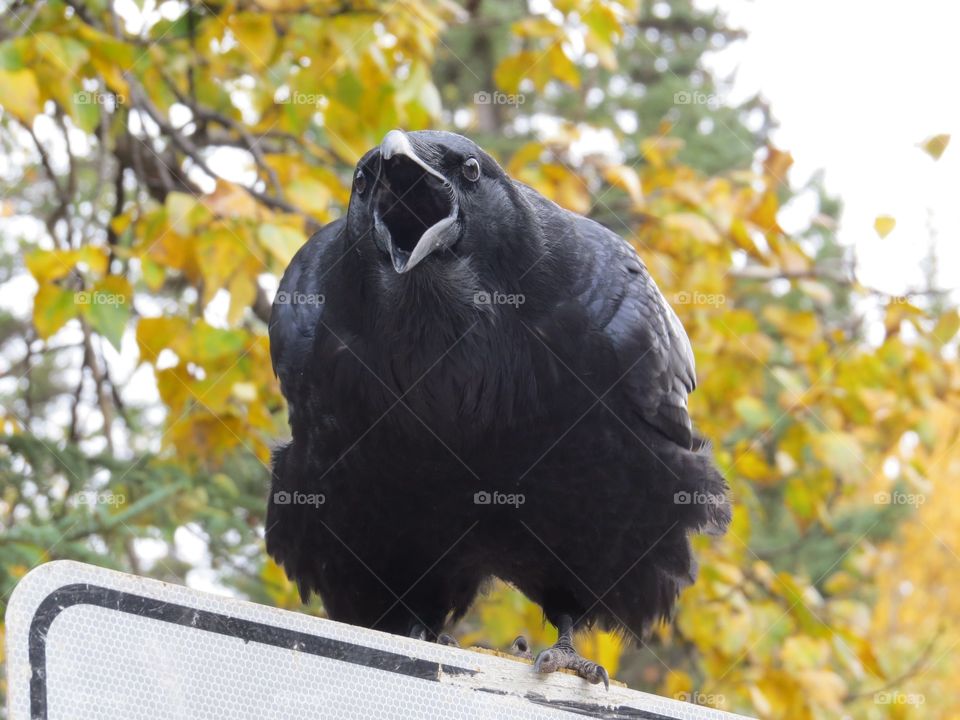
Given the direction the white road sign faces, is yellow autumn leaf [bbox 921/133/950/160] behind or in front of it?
behind

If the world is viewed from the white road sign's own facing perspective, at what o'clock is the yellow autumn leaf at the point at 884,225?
The yellow autumn leaf is roughly at 7 o'clock from the white road sign.

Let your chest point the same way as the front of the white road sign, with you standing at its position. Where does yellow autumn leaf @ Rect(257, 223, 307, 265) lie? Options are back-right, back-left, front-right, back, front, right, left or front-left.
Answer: back

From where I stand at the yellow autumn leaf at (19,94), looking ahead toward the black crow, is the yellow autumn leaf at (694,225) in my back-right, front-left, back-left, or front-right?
front-left

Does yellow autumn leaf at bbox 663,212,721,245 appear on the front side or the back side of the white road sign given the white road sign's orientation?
on the back side

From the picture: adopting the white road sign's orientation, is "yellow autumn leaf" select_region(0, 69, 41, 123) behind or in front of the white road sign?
behind

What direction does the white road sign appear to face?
toward the camera

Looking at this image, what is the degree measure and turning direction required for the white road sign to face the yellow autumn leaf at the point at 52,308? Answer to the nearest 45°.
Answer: approximately 135° to its right

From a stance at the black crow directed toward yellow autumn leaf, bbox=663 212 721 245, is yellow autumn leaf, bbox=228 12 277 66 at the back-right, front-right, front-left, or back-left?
front-left

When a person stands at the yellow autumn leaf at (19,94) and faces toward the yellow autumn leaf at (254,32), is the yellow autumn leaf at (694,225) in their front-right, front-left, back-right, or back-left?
front-right

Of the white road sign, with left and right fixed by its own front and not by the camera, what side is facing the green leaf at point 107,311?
back

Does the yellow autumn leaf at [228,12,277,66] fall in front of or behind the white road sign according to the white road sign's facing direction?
behind

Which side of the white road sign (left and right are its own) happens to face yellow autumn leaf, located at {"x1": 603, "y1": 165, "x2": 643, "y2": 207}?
back
